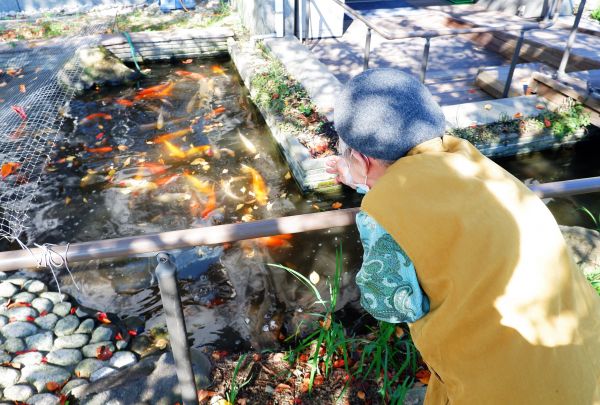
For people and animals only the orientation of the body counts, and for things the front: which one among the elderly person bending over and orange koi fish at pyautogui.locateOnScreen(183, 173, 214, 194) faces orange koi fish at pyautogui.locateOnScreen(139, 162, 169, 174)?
the elderly person bending over

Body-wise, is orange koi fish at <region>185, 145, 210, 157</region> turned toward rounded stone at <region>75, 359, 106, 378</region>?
no

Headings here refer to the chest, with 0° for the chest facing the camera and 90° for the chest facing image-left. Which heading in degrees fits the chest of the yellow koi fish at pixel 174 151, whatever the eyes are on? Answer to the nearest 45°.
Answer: approximately 315°

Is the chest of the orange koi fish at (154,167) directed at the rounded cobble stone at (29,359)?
no

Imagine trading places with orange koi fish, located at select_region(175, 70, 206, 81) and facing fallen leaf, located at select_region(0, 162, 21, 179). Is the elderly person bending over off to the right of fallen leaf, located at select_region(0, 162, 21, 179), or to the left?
left

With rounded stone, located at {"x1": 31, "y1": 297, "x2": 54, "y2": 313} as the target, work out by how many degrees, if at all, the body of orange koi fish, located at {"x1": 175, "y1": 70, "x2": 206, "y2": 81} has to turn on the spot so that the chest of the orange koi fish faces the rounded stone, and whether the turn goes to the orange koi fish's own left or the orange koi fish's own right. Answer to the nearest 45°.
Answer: approximately 90° to the orange koi fish's own left

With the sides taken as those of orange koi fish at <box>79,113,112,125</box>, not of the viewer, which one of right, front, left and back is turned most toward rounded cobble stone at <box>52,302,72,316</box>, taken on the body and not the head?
right

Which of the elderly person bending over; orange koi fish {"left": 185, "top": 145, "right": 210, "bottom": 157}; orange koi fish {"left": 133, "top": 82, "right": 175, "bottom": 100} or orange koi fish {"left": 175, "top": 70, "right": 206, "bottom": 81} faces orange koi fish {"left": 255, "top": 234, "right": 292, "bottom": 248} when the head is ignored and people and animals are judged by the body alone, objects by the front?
the elderly person bending over

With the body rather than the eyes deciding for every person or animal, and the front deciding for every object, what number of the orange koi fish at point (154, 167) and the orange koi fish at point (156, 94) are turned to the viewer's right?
1

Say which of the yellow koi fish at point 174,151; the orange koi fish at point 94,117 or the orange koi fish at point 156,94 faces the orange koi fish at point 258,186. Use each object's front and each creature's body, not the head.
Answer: the yellow koi fish at point 174,151

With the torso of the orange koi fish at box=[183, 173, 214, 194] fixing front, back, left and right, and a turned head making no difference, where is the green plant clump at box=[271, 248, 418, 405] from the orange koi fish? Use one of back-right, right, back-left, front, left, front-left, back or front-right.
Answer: front-right

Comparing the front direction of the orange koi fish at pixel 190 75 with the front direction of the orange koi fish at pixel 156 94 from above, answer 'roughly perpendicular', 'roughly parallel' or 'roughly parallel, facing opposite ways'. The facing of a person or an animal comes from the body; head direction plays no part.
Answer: roughly parallel

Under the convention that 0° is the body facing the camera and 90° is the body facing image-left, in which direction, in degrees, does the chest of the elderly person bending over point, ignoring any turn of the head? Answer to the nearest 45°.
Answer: approximately 135°

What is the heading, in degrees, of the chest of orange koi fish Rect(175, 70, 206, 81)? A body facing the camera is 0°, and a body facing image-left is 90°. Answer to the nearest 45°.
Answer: approximately 90°
